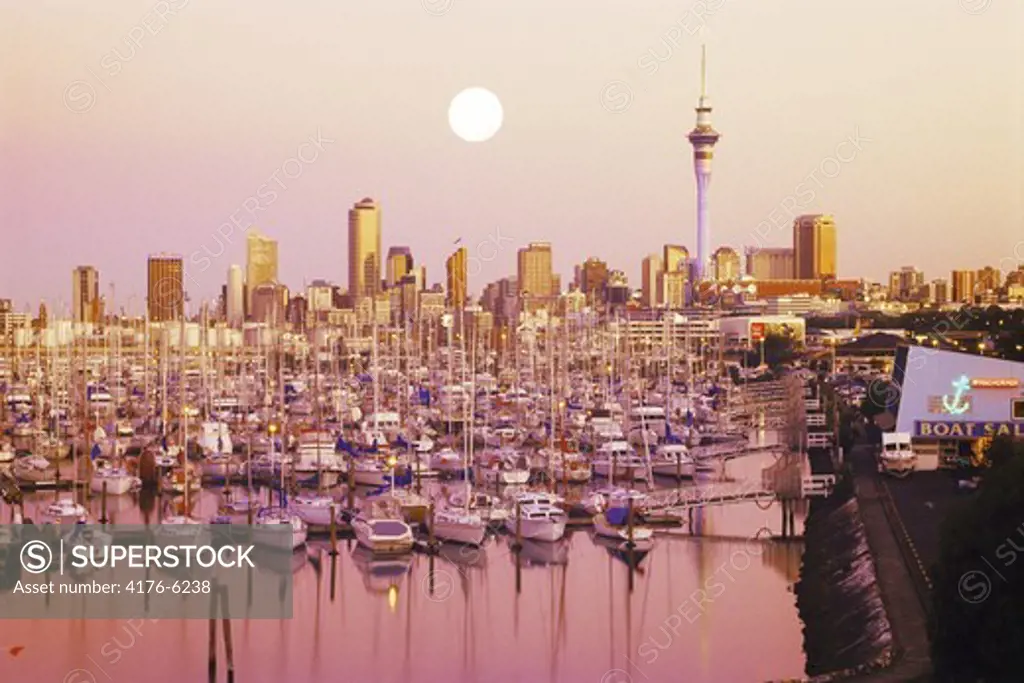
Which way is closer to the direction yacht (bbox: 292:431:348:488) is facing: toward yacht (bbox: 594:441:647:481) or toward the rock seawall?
the rock seawall

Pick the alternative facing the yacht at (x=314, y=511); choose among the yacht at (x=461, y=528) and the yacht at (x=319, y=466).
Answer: the yacht at (x=319, y=466)

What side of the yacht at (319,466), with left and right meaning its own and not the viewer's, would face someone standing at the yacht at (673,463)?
left

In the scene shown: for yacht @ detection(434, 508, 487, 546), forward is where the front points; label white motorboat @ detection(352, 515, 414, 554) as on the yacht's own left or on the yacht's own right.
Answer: on the yacht's own right

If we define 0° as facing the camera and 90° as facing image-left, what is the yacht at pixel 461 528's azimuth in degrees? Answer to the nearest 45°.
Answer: approximately 315°

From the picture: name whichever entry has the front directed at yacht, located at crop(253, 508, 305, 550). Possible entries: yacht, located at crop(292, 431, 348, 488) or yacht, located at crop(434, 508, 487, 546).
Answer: yacht, located at crop(292, 431, 348, 488)

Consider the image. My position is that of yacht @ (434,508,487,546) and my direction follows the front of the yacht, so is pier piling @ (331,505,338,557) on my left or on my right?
on my right
